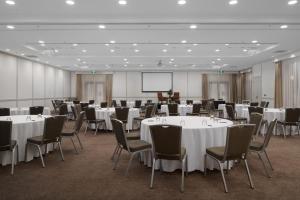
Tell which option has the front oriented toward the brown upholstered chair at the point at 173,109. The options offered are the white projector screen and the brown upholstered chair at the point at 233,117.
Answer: the white projector screen

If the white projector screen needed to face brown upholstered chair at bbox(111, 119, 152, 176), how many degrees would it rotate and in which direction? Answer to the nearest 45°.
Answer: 0° — it already faces it

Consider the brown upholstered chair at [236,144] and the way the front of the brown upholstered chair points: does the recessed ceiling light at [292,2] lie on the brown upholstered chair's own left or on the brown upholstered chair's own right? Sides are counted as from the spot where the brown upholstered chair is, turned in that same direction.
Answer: on the brown upholstered chair's own right

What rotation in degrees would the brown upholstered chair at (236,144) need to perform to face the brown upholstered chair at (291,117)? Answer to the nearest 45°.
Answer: approximately 45° to its right

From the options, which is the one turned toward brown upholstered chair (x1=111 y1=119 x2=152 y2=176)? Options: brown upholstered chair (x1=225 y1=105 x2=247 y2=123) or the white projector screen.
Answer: the white projector screen

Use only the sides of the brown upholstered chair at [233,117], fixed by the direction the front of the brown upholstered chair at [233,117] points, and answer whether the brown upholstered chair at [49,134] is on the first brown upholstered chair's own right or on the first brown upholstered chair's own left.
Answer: on the first brown upholstered chair's own right

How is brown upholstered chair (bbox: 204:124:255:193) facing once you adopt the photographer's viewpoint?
facing away from the viewer and to the left of the viewer

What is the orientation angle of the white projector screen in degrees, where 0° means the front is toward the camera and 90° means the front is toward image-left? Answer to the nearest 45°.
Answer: approximately 0°
